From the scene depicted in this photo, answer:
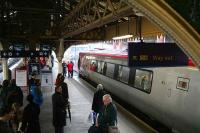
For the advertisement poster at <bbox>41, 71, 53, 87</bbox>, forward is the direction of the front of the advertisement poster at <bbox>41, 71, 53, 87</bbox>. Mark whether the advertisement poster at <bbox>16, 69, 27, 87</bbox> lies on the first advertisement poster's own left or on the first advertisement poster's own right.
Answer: on the first advertisement poster's own right

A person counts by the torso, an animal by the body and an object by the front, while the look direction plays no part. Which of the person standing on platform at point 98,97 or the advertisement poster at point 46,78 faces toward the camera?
the advertisement poster

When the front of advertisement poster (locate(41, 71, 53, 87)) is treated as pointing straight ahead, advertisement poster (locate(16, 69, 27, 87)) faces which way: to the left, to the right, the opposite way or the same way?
the same way

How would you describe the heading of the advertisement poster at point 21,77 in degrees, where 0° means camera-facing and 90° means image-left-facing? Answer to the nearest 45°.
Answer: approximately 0°

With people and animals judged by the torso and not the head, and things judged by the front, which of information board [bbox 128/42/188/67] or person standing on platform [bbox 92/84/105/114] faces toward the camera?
the information board

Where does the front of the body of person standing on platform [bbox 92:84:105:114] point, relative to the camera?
away from the camera

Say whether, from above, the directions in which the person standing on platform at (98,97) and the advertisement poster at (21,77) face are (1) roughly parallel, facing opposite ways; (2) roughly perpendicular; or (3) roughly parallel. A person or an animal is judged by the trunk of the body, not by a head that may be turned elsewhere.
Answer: roughly parallel, facing opposite ways

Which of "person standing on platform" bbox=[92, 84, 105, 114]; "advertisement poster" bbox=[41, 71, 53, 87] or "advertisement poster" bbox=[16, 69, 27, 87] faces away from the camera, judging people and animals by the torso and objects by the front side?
the person standing on platform

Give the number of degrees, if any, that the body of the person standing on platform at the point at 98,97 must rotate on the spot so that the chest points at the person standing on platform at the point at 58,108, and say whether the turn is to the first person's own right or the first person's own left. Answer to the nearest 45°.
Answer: approximately 135° to the first person's own left

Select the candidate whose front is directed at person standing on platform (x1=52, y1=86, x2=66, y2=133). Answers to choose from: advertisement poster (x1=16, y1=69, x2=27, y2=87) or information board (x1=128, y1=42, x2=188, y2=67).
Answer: the advertisement poster

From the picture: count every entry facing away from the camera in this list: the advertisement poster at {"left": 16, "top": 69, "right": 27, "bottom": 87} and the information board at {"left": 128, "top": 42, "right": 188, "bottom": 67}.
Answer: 0

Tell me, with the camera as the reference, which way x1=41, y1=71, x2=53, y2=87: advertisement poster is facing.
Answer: facing the viewer

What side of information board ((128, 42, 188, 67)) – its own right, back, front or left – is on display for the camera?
front
